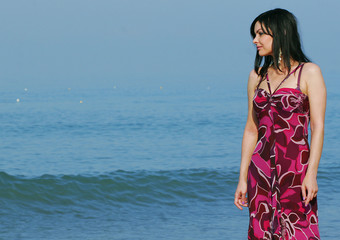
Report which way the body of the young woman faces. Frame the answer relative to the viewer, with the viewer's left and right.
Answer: facing the viewer and to the left of the viewer

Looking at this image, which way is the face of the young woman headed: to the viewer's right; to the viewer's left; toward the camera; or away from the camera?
to the viewer's left
